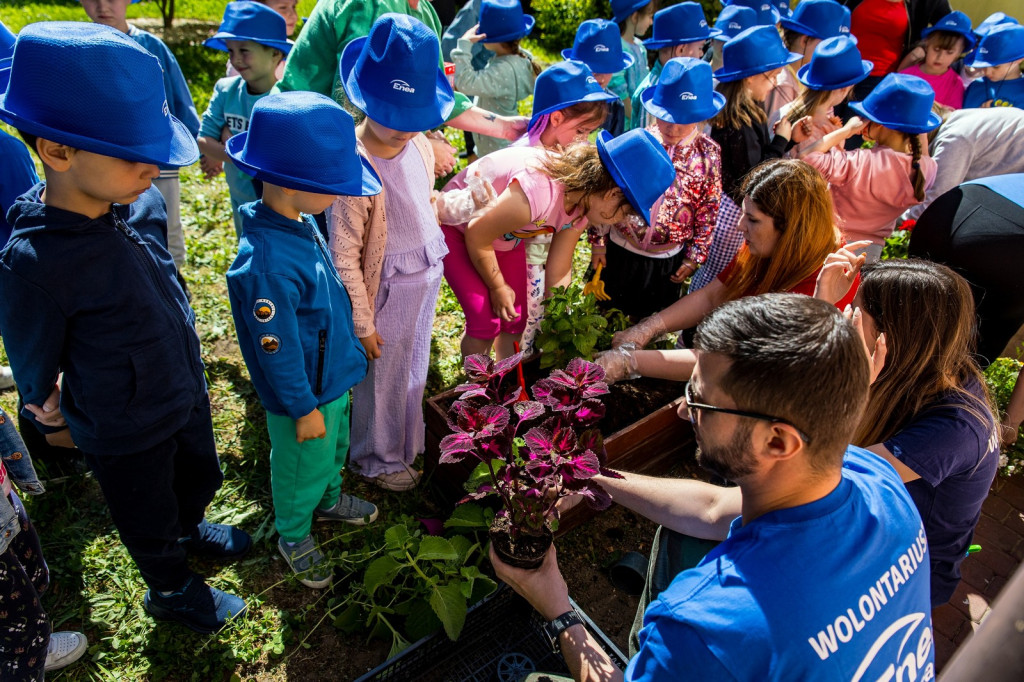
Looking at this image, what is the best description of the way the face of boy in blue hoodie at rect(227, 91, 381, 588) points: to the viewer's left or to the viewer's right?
to the viewer's right

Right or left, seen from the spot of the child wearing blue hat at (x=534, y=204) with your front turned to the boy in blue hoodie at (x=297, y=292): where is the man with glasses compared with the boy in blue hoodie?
left

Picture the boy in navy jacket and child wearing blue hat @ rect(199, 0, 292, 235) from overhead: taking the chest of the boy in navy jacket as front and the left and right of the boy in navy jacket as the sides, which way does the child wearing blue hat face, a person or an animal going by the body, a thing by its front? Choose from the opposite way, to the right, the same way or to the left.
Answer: to the right

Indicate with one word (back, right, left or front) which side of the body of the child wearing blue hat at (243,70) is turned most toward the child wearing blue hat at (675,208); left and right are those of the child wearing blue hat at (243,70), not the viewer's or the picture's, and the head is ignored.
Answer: left

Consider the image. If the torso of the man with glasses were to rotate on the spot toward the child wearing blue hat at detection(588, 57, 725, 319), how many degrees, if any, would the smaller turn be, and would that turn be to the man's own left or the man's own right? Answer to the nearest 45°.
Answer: approximately 45° to the man's own right

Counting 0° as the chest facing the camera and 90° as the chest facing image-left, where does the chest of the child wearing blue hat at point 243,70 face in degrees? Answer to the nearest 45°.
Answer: approximately 45°
